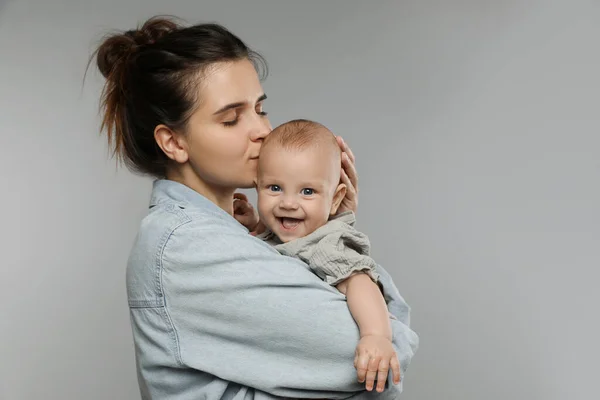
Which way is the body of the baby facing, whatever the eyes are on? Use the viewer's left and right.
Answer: facing the viewer and to the left of the viewer

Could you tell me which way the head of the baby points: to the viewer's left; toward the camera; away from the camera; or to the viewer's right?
toward the camera

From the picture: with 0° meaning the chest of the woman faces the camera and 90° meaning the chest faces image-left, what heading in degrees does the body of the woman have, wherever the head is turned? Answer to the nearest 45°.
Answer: approximately 270°
